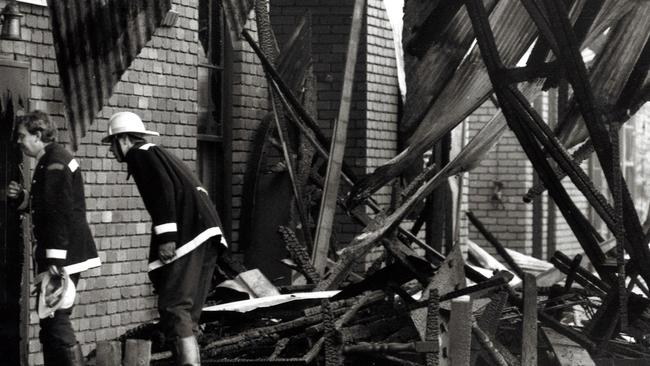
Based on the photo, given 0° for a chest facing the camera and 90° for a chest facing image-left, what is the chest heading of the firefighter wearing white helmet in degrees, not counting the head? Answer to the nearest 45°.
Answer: approximately 90°

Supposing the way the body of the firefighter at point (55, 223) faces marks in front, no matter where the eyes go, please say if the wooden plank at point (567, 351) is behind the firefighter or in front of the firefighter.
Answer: behind

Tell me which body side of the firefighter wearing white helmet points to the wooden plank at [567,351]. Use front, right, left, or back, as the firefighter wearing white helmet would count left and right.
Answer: back

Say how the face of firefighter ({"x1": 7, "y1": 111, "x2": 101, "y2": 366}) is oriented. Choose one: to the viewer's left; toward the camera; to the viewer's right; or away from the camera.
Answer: to the viewer's left

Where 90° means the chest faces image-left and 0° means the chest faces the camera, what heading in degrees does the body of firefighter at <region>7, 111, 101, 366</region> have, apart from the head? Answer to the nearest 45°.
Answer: approximately 90°
